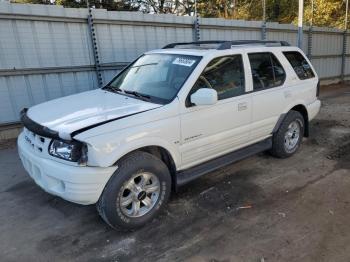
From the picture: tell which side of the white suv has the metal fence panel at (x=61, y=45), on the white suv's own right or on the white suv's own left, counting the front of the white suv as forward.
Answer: on the white suv's own right

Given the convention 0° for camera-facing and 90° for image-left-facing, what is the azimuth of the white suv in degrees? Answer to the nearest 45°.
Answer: approximately 45°
